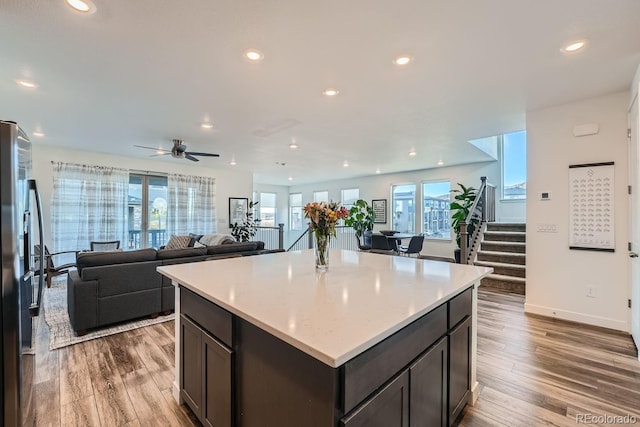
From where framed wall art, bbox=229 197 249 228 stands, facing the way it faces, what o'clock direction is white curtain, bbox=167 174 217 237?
The white curtain is roughly at 2 o'clock from the framed wall art.

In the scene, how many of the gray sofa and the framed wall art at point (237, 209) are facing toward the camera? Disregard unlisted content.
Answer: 1

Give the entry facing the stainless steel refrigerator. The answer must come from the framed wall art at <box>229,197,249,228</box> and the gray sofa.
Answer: the framed wall art

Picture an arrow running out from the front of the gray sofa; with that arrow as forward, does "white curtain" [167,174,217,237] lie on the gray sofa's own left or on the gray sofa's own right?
on the gray sofa's own right

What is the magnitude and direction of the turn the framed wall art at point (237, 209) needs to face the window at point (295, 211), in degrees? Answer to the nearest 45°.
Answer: approximately 135° to its left

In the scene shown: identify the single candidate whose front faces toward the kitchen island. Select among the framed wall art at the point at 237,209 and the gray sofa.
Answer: the framed wall art

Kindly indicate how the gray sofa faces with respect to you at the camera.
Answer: facing away from the viewer and to the left of the viewer

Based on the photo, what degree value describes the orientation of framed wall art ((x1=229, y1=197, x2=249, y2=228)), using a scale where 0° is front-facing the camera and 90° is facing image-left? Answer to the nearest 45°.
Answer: approximately 0°

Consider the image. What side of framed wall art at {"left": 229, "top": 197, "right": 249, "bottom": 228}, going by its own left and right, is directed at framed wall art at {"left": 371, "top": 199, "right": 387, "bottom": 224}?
left

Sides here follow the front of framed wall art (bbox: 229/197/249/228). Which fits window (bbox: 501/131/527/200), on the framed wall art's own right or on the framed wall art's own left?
on the framed wall art's own left

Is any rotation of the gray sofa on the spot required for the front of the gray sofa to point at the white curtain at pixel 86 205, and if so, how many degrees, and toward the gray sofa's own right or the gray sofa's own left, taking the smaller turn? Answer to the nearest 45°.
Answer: approximately 45° to the gray sofa's own left

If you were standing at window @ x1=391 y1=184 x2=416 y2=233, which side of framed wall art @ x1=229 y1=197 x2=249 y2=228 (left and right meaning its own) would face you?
left
